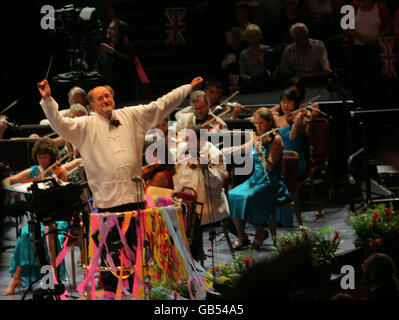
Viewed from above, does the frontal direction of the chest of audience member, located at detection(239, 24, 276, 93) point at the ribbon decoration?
yes

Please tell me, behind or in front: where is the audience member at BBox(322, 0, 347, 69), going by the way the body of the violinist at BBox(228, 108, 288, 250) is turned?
behind

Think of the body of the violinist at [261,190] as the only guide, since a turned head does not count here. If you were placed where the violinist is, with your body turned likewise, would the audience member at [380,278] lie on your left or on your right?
on your left

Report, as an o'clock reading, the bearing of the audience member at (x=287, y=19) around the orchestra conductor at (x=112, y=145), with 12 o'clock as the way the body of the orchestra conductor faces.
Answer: The audience member is roughly at 7 o'clock from the orchestra conductor.
